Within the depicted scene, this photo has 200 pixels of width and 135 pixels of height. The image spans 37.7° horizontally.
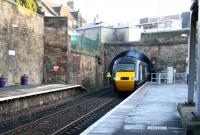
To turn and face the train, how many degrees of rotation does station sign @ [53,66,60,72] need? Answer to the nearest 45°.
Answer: approximately 45° to its left
